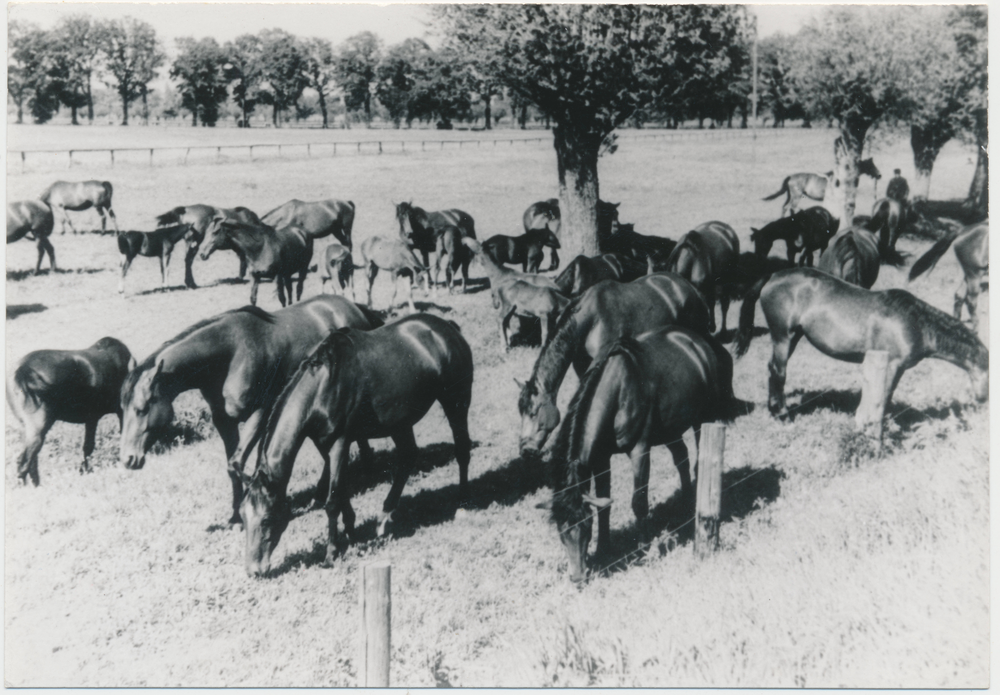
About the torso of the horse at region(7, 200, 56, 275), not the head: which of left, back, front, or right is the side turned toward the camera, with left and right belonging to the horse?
left

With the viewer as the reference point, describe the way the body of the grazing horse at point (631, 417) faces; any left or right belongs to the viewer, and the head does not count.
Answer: facing the viewer and to the left of the viewer

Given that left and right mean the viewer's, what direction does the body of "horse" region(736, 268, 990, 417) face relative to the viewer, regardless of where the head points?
facing to the right of the viewer

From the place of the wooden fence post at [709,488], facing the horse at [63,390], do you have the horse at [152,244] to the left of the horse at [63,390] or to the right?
right

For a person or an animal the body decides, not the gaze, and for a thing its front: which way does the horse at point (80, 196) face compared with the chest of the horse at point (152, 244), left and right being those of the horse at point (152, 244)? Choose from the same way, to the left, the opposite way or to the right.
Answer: the opposite way
